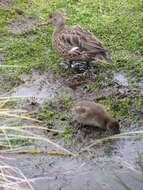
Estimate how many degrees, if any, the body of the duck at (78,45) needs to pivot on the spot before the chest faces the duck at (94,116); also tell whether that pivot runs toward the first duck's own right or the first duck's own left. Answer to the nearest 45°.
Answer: approximately 90° to the first duck's own left

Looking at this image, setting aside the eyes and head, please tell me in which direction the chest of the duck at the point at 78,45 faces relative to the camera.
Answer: to the viewer's left
